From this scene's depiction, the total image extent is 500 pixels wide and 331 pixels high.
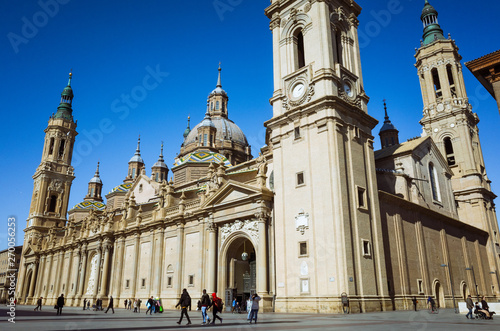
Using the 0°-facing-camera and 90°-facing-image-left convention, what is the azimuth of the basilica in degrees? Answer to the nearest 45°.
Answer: approximately 45°
